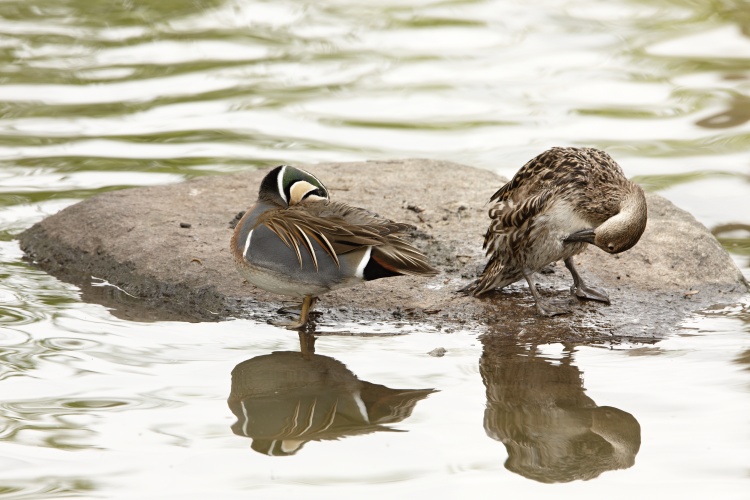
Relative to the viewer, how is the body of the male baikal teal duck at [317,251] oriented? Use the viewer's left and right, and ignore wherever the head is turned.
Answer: facing to the left of the viewer

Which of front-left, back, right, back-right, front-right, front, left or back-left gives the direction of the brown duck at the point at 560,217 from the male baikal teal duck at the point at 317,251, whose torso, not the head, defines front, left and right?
back
